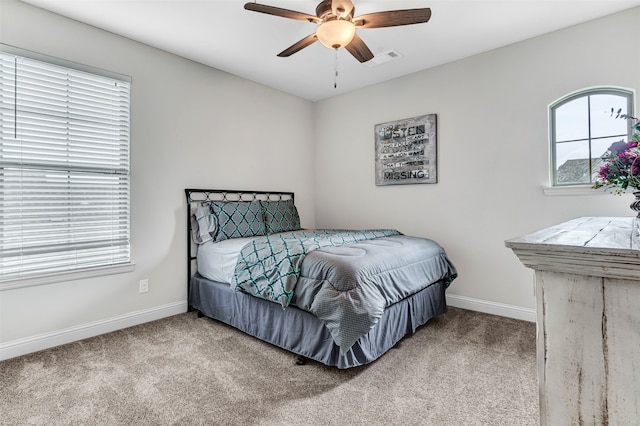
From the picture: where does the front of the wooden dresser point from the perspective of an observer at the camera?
facing away from the viewer and to the left of the viewer

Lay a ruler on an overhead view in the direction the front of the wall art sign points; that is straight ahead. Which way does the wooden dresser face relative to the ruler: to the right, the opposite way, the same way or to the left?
to the right

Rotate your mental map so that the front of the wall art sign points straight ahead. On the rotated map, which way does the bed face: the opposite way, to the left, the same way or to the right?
to the left

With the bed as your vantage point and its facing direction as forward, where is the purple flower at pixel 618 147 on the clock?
The purple flower is roughly at 12 o'clock from the bed.

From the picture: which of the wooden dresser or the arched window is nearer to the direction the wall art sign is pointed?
the wooden dresser

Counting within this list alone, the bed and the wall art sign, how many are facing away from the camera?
0

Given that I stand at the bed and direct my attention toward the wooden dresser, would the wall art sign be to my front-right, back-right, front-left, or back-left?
back-left

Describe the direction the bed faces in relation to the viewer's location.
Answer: facing the viewer and to the right of the viewer

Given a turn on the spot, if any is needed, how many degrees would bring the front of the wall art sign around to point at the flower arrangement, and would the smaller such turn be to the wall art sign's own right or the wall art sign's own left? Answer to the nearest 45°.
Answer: approximately 45° to the wall art sign's own left

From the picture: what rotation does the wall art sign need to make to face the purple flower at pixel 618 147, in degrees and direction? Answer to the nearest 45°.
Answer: approximately 45° to its left

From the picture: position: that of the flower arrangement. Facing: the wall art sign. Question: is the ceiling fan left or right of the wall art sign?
left

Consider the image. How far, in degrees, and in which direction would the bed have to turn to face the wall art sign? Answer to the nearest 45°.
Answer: approximately 90° to its left

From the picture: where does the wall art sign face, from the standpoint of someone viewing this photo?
facing the viewer and to the left of the viewer

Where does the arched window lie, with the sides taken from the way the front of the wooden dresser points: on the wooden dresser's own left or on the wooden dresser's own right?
on the wooden dresser's own right

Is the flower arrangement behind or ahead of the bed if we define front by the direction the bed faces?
ahead

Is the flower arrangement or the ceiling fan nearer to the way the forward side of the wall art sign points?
the ceiling fan

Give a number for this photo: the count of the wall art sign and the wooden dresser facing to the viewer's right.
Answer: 0
